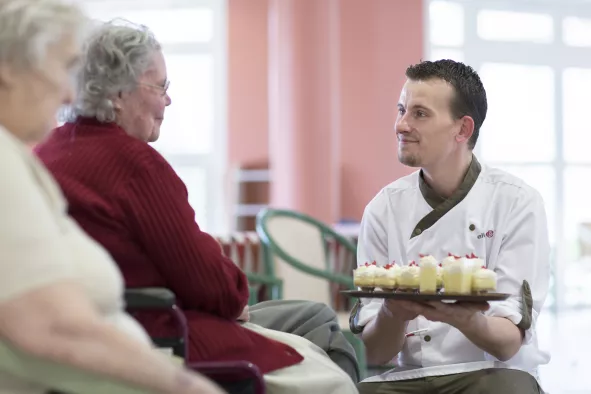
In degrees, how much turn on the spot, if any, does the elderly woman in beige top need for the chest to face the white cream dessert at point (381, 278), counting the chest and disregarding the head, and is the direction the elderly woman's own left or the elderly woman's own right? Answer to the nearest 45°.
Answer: approximately 45° to the elderly woman's own left

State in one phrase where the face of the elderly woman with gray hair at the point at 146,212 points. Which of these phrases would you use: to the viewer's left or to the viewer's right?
to the viewer's right

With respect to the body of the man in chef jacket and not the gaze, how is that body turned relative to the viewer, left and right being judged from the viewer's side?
facing the viewer and to the left of the viewer

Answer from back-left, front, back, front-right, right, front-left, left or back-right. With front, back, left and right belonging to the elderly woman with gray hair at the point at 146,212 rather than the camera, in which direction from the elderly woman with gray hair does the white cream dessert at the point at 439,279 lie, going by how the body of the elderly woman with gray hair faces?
front

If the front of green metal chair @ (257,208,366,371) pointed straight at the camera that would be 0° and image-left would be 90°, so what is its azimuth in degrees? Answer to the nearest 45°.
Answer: approximately 315°

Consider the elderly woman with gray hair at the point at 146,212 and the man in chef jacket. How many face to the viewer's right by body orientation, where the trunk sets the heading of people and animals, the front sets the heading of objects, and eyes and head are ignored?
1

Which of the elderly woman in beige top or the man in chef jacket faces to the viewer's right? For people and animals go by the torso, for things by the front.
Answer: the elderly woman in beige top

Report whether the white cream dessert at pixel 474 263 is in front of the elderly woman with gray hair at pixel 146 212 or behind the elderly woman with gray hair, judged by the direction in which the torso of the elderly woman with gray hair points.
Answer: in front

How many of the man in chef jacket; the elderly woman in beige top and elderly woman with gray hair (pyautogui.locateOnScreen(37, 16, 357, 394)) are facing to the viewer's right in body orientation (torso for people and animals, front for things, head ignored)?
2

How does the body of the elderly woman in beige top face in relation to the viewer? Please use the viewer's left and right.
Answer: facing to the right of the viewer

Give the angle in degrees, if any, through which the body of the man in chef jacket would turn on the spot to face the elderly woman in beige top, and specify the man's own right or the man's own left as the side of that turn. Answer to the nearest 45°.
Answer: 0° — they already face them

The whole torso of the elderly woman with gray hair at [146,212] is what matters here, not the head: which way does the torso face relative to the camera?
to the viewer's right

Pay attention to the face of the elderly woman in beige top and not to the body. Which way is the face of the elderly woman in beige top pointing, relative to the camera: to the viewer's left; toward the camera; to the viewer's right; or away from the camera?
to the viewer's right

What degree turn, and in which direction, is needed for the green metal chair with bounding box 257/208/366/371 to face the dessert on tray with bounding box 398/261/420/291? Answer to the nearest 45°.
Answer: approximately 45° to its right

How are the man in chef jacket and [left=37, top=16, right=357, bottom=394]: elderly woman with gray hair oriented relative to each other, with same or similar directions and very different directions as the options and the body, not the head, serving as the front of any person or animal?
very different directions

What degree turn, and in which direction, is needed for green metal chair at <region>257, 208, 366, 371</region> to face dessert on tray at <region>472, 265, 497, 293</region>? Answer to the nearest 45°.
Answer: approximately 45° to its right

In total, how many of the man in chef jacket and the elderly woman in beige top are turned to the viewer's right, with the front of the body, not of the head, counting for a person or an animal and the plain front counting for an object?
1

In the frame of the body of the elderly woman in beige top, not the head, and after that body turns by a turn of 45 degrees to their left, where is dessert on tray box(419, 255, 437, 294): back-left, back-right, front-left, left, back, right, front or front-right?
front

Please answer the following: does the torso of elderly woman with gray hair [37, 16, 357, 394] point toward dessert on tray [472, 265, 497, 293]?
yes
